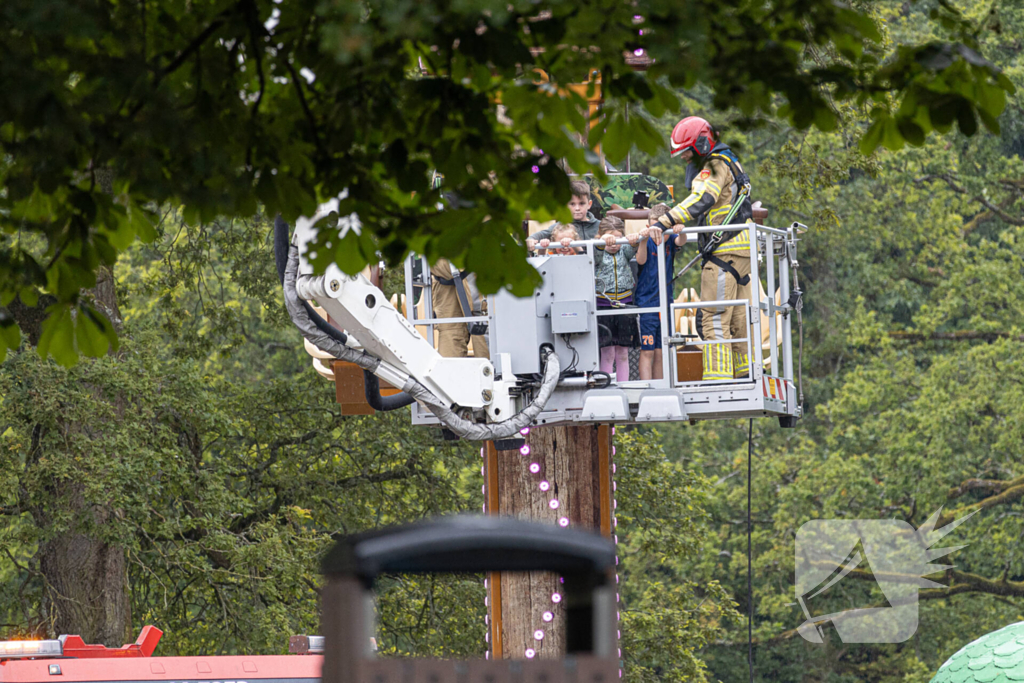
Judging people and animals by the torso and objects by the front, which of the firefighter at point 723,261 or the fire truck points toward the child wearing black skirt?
the firefighter

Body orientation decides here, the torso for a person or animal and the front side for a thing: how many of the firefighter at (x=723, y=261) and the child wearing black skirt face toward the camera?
1

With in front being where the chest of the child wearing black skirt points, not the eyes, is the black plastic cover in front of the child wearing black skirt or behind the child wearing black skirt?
in front

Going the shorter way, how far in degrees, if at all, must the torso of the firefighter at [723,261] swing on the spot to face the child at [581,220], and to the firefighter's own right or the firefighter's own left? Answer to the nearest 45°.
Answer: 0° — they already face them

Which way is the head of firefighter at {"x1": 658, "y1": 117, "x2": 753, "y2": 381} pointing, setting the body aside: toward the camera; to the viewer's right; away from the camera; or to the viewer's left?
to the viewer's left

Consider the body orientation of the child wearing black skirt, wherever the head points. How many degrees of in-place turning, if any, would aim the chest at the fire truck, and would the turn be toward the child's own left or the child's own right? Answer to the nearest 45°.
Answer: approximately 90° to the child's own right

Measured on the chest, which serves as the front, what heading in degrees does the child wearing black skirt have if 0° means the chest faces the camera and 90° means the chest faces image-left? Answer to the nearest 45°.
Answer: approximately 0°

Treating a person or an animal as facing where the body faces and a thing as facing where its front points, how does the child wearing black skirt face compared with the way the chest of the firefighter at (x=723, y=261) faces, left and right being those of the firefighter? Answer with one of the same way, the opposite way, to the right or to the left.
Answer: to the left

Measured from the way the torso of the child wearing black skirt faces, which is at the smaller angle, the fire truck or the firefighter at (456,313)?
the fire truck

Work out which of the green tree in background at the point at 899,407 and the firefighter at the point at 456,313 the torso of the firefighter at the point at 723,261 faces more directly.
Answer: the firefighter

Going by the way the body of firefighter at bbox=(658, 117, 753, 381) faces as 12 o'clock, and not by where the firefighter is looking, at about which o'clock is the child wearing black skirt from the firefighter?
The child wearing black skirt is roughly at 12 o'clock from the firefighter.

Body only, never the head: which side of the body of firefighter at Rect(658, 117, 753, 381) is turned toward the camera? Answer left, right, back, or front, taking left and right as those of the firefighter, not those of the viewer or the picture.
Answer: left
